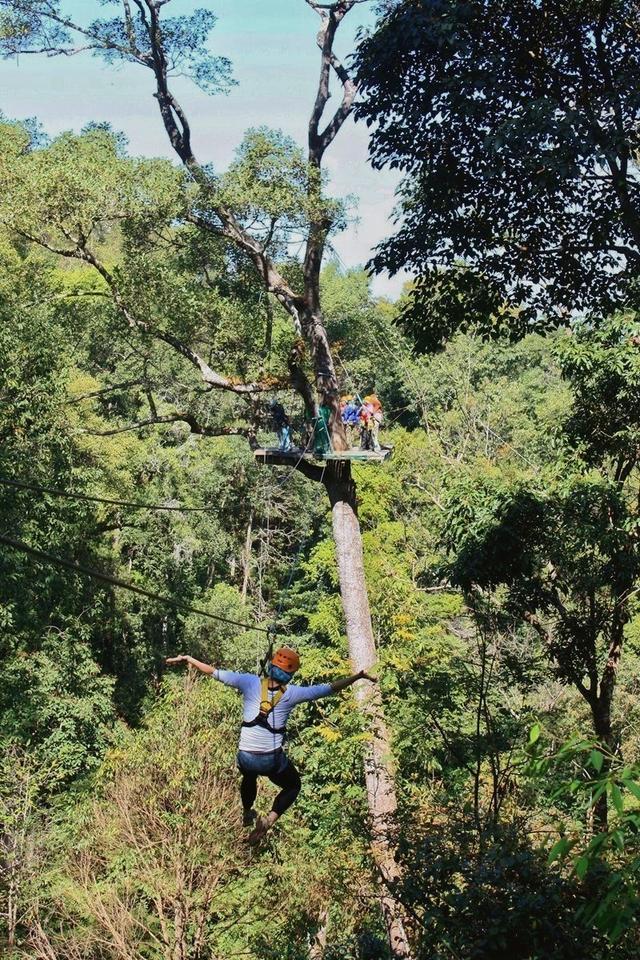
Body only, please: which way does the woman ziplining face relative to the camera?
away from the camera

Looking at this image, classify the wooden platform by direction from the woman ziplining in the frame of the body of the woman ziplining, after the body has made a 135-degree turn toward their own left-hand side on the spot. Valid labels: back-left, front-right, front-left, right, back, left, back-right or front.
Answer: back-right

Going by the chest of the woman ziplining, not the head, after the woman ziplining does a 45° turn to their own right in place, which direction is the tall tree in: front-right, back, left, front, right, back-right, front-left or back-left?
front-left
